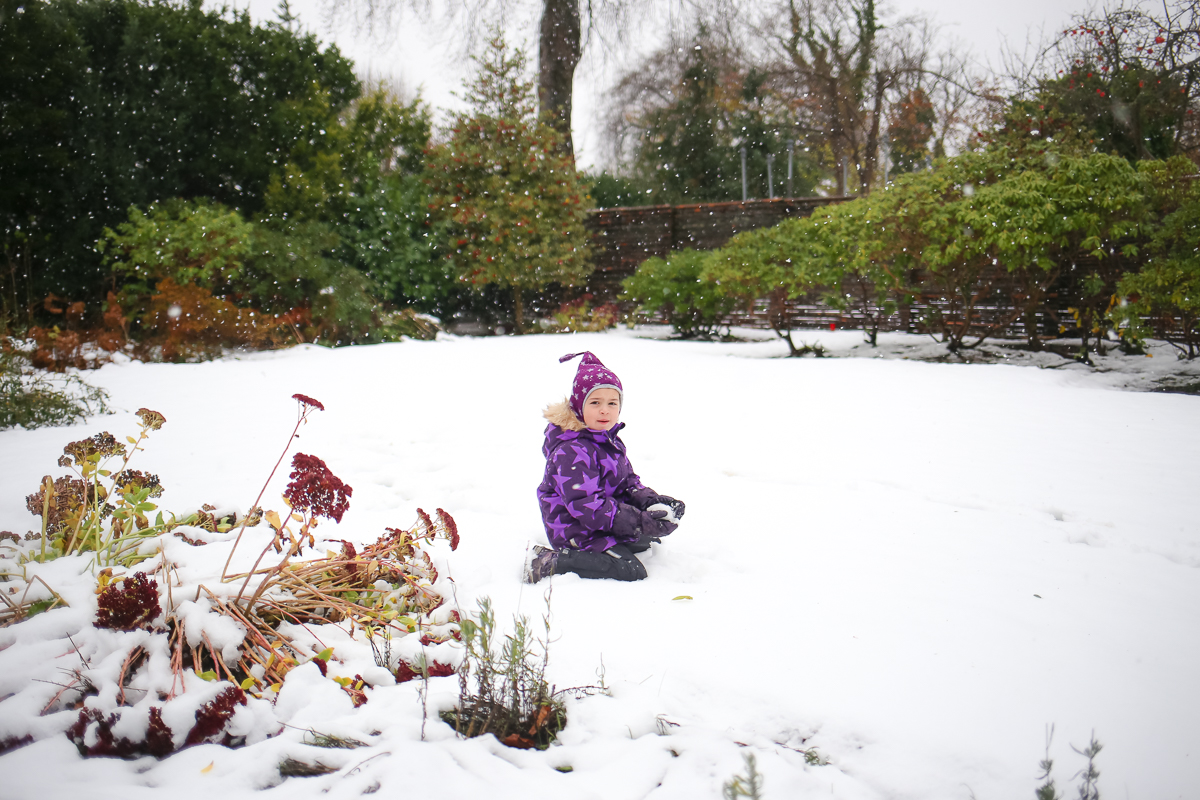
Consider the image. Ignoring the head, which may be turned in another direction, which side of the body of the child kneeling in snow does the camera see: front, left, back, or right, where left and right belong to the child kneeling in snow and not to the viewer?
right

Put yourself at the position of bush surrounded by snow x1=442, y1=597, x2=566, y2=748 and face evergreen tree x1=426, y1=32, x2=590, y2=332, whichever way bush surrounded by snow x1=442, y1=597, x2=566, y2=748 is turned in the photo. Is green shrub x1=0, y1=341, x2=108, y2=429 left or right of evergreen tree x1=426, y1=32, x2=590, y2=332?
left

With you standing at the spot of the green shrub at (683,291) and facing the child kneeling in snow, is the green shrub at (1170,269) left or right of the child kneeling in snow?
left

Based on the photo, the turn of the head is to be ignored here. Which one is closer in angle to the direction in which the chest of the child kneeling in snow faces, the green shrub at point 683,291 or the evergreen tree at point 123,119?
the green shrub

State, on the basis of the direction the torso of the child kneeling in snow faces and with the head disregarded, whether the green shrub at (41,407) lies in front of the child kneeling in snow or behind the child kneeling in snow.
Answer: behind

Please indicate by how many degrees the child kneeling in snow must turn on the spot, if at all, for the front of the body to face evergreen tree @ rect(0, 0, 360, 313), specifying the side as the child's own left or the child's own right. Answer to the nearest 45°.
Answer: approximately 135° to the child's own left

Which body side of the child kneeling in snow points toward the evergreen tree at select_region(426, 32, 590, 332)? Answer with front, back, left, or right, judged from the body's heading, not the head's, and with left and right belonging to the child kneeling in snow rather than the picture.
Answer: left

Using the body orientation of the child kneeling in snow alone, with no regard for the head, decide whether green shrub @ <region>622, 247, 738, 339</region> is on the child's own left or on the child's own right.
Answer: on the child's own left

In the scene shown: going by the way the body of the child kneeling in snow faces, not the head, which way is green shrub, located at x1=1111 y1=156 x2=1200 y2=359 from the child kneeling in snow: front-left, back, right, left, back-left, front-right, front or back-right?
front-left

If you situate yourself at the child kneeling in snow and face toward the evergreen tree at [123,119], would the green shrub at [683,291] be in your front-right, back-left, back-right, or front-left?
front-right

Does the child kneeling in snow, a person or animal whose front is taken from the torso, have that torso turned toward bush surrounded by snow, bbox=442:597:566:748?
no

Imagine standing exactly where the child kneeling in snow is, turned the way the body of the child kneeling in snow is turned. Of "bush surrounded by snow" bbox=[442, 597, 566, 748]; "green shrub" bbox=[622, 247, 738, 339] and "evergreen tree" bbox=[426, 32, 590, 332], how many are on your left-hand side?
2

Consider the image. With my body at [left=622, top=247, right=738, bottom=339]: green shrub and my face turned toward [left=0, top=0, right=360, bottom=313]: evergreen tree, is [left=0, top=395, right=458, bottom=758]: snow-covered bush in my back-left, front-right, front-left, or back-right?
front-left
